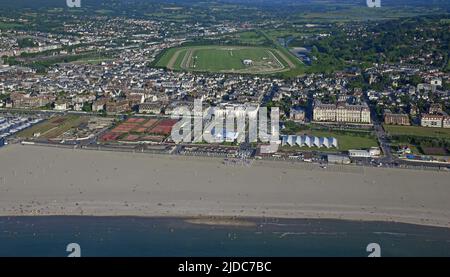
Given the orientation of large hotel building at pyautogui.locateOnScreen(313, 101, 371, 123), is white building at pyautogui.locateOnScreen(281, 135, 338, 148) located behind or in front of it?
in front

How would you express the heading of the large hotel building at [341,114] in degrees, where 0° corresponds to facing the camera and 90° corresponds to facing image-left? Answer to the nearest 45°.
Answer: approximately 0°
